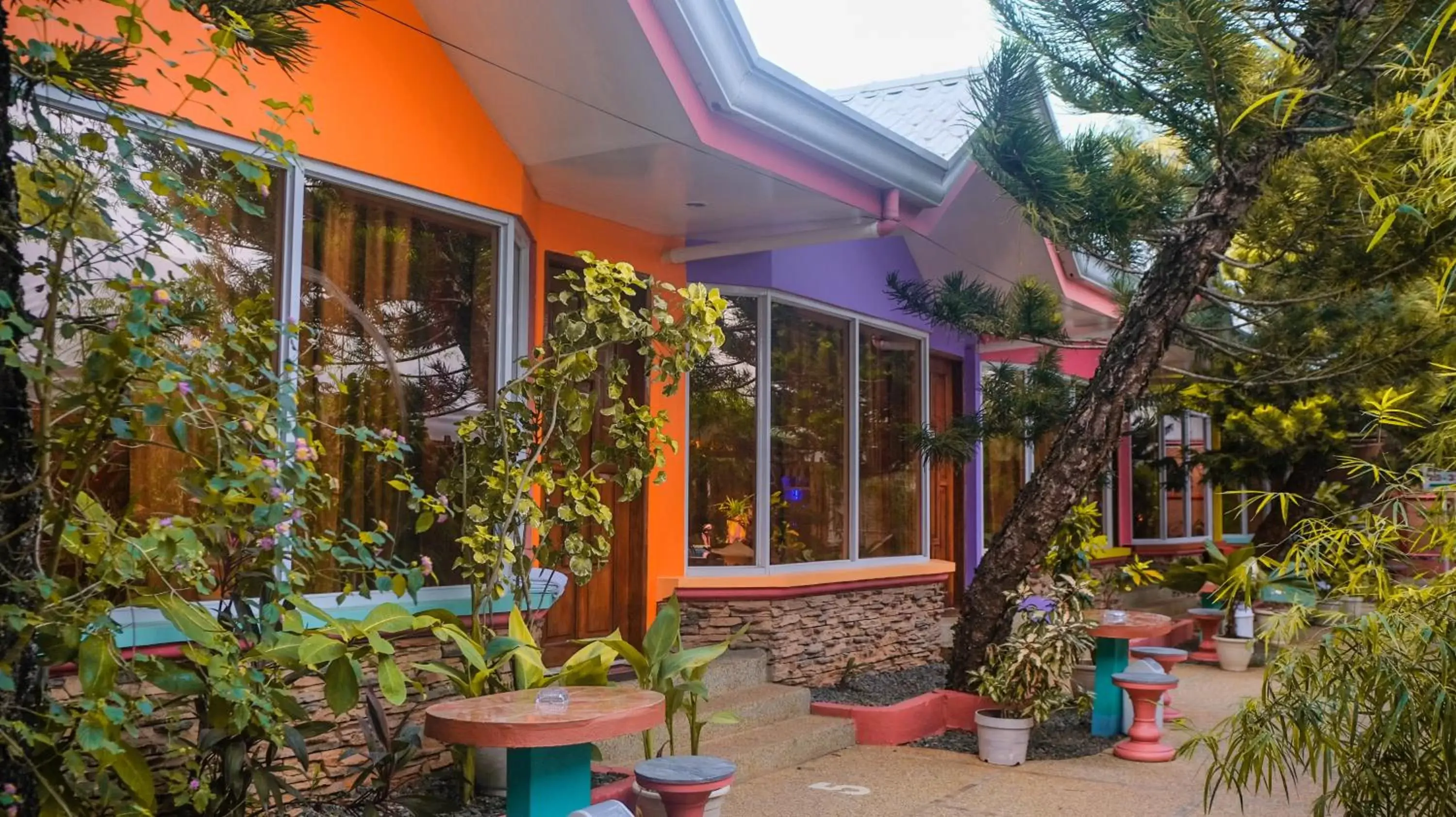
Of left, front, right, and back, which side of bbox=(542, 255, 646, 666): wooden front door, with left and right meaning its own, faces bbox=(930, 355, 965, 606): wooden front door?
left

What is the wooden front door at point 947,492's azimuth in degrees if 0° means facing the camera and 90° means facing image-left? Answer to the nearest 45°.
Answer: approximately 315°

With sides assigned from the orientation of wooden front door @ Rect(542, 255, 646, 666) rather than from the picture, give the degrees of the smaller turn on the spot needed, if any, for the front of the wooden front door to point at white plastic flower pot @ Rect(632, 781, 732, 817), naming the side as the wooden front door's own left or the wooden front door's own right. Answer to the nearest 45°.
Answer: approximately 45° to the wooden front door's own right

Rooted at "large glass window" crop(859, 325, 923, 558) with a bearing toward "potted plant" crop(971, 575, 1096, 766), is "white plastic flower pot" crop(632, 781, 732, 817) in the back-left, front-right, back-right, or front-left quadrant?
front-right

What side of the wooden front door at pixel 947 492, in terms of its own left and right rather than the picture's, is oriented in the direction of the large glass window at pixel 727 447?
right

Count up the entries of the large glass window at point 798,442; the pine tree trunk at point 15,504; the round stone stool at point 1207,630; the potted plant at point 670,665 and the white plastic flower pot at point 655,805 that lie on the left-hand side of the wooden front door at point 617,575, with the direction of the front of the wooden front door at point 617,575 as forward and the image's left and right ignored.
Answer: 2

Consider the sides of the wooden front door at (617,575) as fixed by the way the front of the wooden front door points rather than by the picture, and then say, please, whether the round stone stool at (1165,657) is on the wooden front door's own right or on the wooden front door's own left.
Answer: on the wooden front door's own left

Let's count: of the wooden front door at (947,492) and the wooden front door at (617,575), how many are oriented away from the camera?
0

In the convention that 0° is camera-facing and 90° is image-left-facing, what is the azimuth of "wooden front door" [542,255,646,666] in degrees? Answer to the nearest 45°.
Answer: approximately 315°

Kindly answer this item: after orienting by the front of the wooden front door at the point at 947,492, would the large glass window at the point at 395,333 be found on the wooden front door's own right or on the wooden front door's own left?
on the wooden front door's own right

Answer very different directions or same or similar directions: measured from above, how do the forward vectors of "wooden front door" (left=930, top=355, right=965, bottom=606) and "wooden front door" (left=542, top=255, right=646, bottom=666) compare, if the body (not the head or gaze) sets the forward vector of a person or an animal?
same or similar directions

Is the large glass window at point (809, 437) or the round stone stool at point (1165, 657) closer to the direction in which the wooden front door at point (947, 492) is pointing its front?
the round stone stool

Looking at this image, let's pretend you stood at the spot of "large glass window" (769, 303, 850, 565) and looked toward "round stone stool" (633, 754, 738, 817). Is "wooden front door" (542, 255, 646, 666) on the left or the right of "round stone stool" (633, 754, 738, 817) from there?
right

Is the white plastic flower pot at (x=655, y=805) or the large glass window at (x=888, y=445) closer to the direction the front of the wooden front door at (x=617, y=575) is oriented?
the white plastic flower pot

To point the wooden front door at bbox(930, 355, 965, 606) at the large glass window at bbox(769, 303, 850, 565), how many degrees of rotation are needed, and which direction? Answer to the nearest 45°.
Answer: approximately 45° to its right

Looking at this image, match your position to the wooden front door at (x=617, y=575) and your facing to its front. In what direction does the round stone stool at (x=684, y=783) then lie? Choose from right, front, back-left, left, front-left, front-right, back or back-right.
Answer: front-right
